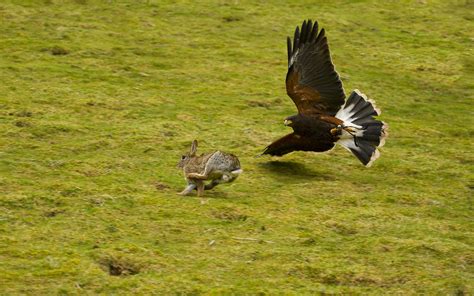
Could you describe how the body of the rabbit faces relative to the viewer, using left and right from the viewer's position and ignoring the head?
facing to the left of the viewer

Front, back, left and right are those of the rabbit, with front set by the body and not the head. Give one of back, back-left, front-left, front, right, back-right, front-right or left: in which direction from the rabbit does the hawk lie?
back-right
